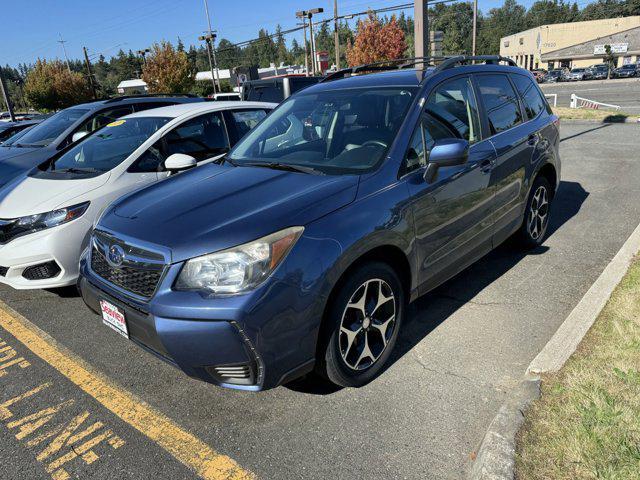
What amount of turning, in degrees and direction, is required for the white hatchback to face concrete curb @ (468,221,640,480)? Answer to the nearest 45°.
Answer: approximately 90° to its left

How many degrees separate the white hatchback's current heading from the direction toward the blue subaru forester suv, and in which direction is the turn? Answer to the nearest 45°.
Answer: approximately 90° to its left

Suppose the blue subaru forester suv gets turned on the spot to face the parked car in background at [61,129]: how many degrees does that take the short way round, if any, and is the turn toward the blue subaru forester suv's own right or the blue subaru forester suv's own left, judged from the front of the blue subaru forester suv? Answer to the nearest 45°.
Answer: approximately 90° to the blue subaru forester suv's own right

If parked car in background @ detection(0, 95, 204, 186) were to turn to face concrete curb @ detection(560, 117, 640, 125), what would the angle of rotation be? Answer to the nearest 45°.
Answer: approximately 135° to its left

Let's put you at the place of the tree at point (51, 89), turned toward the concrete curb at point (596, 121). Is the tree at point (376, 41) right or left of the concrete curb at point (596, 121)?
left
